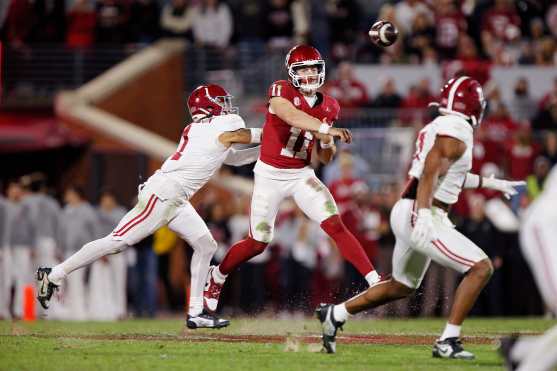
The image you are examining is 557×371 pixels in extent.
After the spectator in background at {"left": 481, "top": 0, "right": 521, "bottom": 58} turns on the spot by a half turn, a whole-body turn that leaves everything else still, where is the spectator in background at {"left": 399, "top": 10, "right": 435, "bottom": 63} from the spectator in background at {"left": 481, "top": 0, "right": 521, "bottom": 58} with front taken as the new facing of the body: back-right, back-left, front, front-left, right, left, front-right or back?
back-left

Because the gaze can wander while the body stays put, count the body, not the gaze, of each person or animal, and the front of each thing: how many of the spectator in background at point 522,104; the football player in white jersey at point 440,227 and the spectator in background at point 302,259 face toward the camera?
2

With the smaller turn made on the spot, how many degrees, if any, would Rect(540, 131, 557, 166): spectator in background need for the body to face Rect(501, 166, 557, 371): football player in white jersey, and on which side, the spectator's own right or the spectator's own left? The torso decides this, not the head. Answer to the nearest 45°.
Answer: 0° — they already face them

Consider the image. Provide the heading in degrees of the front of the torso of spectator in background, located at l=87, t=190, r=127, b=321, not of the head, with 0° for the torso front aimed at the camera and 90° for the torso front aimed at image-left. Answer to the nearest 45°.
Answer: approximately 0°

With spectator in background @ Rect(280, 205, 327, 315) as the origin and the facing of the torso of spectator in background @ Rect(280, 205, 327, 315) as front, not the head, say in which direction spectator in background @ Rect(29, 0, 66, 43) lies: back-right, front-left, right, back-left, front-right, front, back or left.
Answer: back-right

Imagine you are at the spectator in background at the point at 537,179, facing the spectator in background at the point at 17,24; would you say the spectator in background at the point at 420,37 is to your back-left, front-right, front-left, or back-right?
front-right

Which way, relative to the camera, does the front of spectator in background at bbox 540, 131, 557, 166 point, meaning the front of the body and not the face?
toward the camera
